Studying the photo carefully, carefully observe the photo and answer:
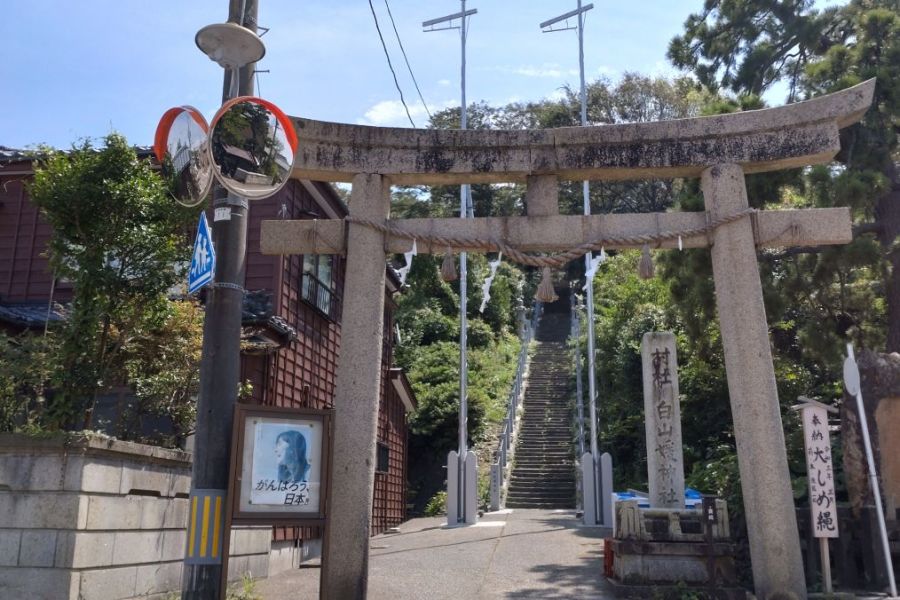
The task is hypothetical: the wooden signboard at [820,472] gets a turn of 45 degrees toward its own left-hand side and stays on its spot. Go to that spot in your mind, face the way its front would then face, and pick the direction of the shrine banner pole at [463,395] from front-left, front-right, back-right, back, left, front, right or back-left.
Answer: back

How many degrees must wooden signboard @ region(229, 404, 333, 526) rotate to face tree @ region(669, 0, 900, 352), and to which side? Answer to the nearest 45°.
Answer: approximately 135° to its left

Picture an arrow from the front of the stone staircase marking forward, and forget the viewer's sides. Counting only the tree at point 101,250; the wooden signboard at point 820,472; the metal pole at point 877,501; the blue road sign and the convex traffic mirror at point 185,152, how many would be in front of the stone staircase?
5

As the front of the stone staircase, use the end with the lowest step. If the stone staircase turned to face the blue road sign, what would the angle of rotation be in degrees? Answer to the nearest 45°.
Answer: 0° — it already faces it

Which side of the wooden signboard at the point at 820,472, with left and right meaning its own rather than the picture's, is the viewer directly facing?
front

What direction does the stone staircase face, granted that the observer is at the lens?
facing the viewer

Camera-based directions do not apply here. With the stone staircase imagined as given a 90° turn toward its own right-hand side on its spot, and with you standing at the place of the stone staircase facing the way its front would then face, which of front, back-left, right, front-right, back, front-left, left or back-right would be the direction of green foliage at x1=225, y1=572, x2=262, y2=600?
left

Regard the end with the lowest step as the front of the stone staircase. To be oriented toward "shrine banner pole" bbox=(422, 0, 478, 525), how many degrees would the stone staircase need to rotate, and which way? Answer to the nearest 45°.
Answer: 0° — it already faces it

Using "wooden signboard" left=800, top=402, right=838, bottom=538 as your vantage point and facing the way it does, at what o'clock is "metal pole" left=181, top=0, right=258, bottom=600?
The metal pole is roughly at 1 o'clock from the wooden signboard.

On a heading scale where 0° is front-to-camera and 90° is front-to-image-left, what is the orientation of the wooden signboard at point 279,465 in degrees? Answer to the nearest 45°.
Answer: approximately 0°

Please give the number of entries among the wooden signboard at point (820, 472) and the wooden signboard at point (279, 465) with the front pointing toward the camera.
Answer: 2

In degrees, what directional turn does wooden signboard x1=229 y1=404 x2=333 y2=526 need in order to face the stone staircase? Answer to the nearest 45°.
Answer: approximately 135° to its left

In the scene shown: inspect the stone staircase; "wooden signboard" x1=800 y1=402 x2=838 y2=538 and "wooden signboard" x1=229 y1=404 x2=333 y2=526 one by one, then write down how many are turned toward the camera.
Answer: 3

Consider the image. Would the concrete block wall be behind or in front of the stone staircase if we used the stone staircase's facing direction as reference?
in front
